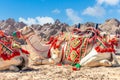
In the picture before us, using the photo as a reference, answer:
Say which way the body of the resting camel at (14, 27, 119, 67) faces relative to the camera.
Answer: to the viewer's left
